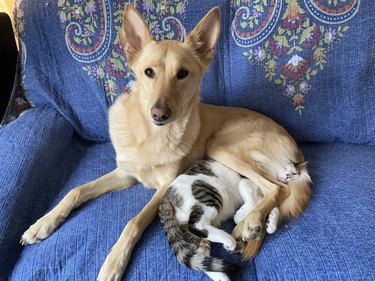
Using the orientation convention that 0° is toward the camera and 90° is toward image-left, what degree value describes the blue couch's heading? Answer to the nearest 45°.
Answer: approximately 0°

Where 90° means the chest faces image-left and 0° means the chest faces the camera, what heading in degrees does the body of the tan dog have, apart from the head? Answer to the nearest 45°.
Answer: approximately 45°
